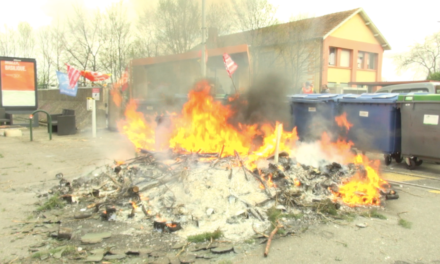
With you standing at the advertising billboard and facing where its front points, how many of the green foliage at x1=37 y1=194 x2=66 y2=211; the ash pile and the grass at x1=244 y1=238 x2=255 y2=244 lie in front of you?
3

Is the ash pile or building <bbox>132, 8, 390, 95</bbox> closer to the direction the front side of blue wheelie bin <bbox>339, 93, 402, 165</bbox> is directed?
the ash pile

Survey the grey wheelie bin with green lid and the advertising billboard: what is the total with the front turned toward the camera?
2

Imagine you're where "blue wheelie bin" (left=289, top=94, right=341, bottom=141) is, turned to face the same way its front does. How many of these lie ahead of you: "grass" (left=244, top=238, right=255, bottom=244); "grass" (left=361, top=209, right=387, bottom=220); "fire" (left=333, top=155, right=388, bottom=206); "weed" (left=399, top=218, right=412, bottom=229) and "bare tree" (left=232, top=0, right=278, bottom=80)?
4

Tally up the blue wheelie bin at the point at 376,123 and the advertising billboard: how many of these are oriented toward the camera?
2

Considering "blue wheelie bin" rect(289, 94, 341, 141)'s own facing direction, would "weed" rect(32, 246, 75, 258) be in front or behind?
in front

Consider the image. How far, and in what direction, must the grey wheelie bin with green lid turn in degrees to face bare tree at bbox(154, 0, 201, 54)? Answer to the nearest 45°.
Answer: approximately 90° to its right

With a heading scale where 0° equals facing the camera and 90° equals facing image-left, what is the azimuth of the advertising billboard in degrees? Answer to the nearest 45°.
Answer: approximately 0°
